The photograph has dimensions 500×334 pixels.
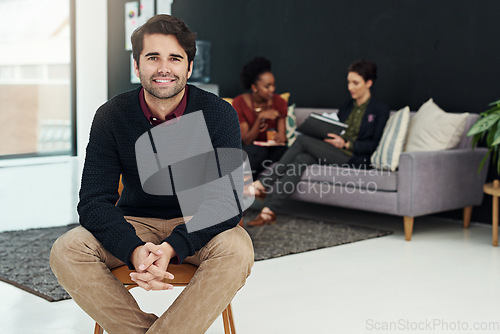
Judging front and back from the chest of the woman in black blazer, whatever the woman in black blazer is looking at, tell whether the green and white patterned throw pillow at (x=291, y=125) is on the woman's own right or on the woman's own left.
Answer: on the woman's own right

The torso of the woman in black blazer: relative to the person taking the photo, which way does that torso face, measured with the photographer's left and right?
facing the viewer and to the left of the viewer

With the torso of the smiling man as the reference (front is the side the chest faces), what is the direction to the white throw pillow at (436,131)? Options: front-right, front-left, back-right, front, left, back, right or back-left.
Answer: back-left

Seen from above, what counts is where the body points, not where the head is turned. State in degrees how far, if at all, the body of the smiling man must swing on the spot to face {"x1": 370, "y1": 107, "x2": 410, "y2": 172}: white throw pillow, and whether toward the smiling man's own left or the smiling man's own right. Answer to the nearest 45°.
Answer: approximately 135° to the smiling man's own left

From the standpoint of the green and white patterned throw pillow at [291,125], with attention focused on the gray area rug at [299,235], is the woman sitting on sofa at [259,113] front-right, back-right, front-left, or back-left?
front-right

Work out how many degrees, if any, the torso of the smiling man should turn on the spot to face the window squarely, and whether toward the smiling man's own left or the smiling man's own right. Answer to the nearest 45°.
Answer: approximately 180°

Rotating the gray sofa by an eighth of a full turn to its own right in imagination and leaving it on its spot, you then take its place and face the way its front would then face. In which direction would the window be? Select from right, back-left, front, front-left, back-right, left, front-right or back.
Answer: front

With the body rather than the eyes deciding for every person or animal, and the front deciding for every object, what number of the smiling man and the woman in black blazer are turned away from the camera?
0

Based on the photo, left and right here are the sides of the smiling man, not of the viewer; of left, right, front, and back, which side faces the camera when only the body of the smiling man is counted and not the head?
front

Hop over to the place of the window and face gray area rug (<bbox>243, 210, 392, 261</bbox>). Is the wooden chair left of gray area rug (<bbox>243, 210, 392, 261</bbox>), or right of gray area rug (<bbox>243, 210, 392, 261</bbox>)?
right
